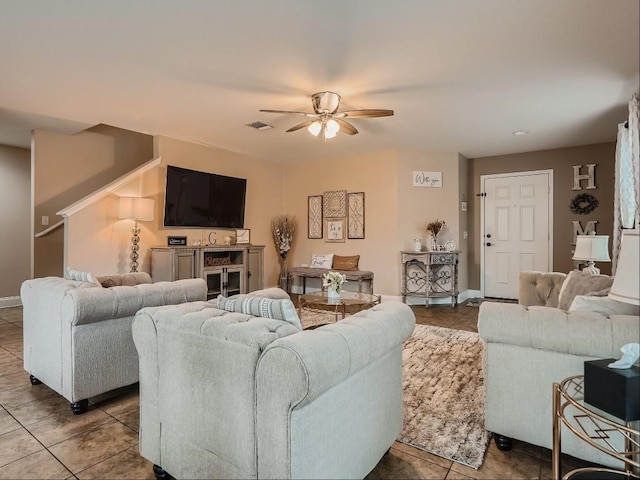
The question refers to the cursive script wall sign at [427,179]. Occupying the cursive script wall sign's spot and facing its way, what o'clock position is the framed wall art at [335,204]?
The framed wall art is roughly at 3 o'clock from the cursive script wall sign.

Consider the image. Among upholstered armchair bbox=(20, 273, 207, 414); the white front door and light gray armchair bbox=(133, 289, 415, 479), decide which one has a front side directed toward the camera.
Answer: the white front door

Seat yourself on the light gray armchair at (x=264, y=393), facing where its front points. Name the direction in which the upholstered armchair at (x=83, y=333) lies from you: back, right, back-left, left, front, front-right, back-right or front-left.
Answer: left

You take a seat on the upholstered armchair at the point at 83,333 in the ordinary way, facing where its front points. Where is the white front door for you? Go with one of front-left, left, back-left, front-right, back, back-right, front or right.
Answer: front-right

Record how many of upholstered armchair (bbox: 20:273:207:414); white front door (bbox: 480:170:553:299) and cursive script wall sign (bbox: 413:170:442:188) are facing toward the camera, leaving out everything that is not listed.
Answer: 2

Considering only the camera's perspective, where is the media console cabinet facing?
facing the viewer and to the right of the viewer

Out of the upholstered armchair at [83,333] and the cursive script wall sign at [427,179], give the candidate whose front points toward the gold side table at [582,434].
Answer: the cursive script wall sign

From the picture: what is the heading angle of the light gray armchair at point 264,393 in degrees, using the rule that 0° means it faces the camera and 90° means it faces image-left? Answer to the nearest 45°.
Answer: approximately 225°

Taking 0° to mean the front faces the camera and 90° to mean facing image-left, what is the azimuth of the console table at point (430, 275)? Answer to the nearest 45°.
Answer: approximately 0°

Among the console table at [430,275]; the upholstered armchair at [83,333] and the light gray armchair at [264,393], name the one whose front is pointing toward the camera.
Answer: the console table

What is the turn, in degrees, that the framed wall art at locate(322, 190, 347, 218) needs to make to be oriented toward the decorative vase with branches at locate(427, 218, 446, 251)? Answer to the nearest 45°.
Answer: approximately 135° to its left

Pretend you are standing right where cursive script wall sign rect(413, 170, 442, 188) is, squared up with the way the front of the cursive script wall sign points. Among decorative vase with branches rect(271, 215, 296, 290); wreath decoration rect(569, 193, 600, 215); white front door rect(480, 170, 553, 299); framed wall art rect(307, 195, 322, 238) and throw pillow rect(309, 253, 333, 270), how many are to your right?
3

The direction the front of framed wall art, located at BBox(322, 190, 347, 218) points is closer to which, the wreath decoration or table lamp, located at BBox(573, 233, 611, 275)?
the table lamp

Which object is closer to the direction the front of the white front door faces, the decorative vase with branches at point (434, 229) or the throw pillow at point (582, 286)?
the throw pillow

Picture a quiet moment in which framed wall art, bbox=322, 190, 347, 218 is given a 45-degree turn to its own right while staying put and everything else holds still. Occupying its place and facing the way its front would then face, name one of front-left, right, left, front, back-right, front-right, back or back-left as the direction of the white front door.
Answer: back

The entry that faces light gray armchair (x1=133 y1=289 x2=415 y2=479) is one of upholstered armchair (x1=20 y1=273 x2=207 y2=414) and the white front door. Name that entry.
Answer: the white front door

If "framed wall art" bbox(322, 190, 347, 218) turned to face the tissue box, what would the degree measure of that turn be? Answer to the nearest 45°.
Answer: approximately 45° to its left

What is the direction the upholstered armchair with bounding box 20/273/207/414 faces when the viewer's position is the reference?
facing away from the viewer and to the right of the viewer

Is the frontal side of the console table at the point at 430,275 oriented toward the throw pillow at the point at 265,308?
yes

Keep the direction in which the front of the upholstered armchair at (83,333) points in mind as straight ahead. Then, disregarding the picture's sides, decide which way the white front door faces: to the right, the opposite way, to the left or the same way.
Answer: the opposite way
